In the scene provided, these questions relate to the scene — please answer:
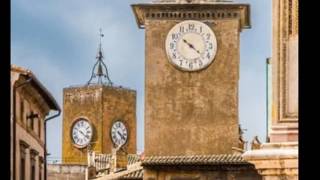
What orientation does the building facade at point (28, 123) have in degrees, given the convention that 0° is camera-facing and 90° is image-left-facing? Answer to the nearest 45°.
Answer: approximately 315°
